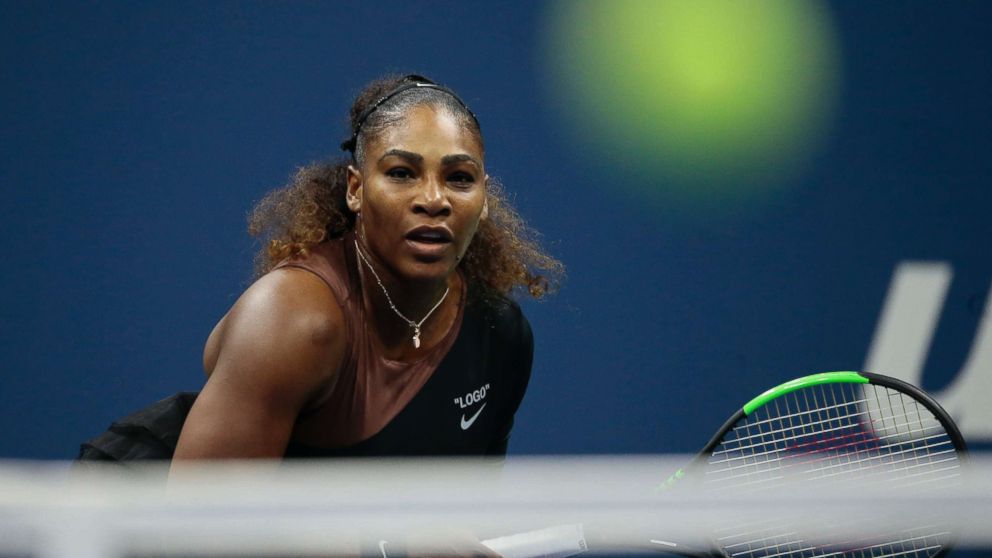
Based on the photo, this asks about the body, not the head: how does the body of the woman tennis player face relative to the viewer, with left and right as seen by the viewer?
facing the viewer and to the right of the viewer
